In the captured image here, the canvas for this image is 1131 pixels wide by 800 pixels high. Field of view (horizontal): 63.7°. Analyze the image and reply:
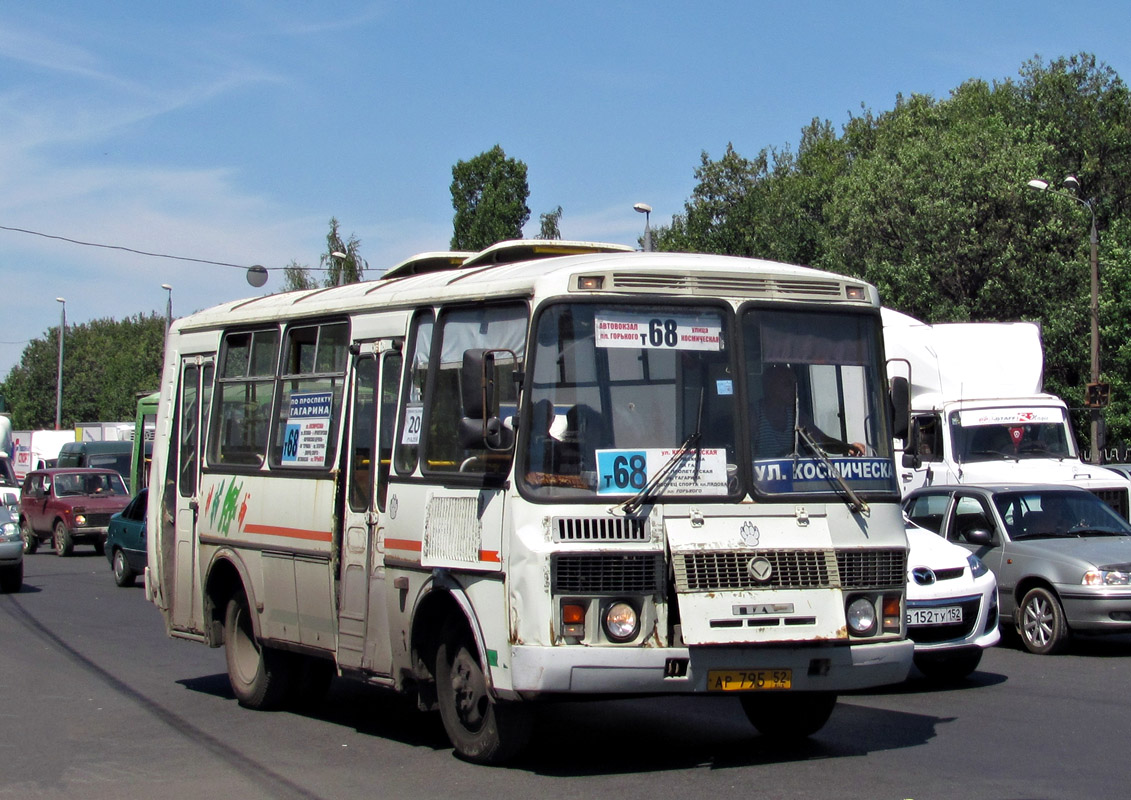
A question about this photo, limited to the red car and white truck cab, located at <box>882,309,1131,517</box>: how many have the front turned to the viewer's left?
0

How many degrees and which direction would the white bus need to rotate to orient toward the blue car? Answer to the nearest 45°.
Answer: approximately 180°

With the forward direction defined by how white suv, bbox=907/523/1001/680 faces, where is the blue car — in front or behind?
behind

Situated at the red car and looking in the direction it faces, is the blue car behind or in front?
in front

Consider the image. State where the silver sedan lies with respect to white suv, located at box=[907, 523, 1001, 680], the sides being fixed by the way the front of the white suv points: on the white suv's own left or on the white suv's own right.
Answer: on the white suv's own left

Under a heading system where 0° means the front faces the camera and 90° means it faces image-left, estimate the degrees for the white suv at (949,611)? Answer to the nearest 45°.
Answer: approximately 315°

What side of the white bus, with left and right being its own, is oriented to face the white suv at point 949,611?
left

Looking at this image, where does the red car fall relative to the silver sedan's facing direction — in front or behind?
behind

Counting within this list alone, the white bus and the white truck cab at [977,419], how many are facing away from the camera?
0
